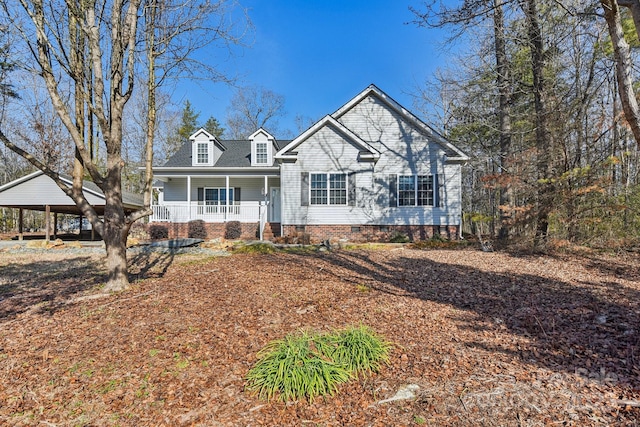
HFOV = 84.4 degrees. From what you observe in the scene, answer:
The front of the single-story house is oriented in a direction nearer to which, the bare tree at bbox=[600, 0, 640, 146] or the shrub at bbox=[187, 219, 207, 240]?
the bare tree

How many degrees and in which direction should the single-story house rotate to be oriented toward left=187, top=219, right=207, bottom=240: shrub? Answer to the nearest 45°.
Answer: approximately 90° to its right

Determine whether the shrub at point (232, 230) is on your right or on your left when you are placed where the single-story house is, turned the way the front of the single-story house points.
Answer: on your right

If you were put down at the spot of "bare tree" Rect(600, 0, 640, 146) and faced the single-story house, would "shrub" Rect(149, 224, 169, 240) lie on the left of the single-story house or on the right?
left

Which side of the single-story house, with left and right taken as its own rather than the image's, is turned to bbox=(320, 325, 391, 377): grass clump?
front

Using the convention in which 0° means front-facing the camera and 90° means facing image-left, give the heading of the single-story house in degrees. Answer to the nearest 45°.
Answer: approximately 0°

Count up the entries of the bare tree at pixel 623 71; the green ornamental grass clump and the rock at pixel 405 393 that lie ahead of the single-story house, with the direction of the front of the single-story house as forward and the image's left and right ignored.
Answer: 3

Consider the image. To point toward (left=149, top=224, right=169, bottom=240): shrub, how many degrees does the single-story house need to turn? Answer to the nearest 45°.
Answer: approximately 90° to its right

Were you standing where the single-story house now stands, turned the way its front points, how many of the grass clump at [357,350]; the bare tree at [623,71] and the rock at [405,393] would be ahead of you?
3

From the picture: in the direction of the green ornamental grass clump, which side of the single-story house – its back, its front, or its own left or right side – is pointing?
front

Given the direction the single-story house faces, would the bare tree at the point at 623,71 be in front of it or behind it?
in front

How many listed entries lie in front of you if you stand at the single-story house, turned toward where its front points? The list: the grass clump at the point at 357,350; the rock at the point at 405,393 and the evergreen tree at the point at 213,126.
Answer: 2

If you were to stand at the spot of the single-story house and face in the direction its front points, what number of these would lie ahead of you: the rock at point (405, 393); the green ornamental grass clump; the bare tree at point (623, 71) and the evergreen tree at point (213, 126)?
3

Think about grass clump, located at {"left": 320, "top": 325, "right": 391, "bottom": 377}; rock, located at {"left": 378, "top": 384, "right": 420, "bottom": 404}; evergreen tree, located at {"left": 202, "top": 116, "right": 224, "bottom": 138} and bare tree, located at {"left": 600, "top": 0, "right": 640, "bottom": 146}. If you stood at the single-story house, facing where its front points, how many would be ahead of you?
3
